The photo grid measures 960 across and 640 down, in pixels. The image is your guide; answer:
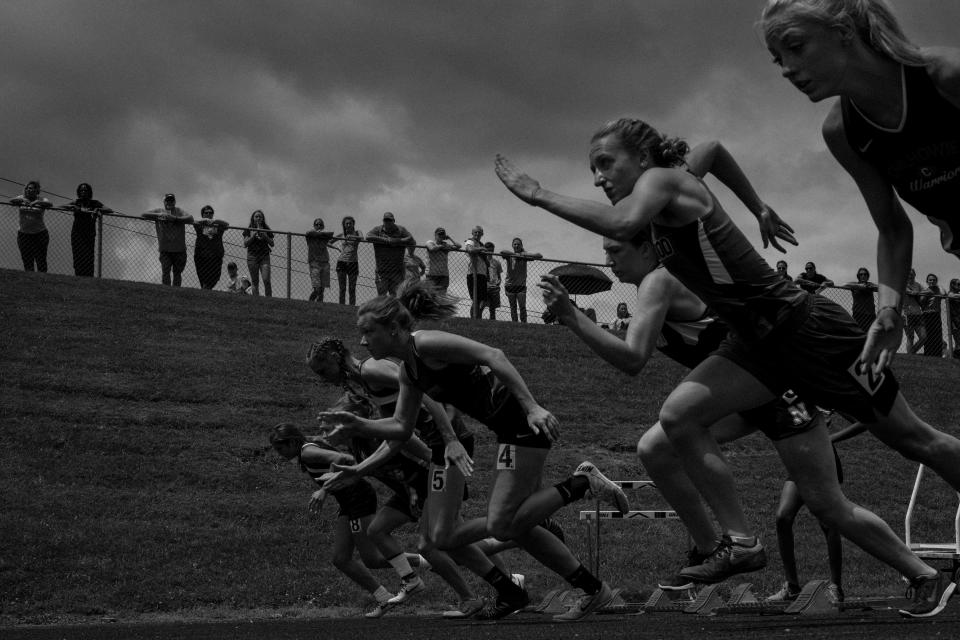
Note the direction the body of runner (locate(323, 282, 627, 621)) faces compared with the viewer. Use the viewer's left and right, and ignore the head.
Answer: facing to the left of the viewer

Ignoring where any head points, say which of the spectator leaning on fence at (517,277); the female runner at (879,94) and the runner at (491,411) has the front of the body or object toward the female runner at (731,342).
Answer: the spectator leaning on fence

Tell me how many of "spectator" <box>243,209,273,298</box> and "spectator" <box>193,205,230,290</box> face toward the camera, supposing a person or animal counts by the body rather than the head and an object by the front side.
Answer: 2

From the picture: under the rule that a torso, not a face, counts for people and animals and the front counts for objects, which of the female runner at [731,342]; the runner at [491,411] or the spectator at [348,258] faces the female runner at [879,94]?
the spectator

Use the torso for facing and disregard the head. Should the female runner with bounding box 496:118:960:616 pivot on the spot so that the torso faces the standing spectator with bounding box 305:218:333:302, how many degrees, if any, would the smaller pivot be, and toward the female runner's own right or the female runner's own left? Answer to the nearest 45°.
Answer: approximately 45° to the female runner's own right

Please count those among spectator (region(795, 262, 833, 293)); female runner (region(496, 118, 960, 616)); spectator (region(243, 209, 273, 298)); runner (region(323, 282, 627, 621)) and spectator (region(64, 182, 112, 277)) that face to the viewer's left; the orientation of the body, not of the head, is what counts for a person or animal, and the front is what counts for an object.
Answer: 2

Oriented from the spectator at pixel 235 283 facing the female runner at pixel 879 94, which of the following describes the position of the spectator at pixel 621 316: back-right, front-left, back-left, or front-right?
front-left

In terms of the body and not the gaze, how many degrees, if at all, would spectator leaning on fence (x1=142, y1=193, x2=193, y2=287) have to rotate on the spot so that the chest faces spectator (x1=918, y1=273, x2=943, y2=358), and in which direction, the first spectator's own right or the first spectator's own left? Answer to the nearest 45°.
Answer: approximately 90° to the first spectator's own left

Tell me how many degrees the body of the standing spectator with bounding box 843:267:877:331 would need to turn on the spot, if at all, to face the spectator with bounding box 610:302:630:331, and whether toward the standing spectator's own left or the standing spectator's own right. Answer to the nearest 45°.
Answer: approximately 45° to the standing spectator's own right

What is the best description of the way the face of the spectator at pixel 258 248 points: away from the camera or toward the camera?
toward the camera

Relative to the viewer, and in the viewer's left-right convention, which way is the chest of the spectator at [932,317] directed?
facing the viewer

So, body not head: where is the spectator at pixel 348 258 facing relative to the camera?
toward the camera

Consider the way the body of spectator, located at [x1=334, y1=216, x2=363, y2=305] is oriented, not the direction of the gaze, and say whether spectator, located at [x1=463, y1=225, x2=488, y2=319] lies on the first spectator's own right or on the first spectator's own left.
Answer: on the first spectator's own left

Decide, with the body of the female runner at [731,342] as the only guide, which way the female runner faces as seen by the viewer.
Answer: to the viewer's left

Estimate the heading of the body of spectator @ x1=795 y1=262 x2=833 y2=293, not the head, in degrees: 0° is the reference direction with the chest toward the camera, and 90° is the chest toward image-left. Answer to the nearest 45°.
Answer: approximately 0°

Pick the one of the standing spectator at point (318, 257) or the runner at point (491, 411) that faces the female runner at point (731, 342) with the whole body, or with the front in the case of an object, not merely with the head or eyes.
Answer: the standing spectator
